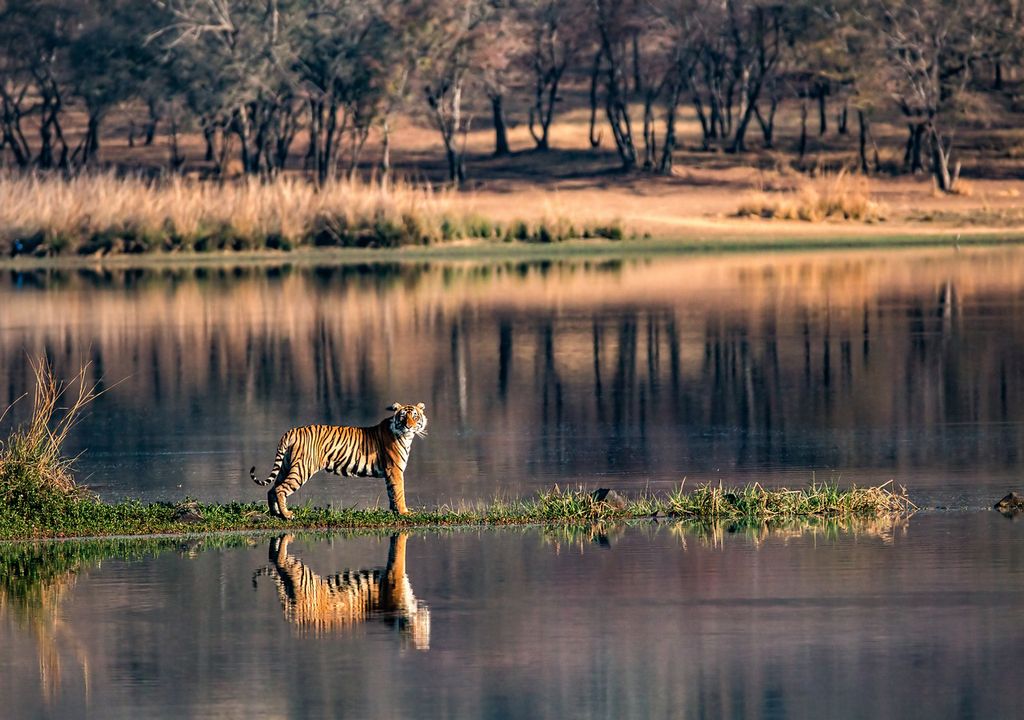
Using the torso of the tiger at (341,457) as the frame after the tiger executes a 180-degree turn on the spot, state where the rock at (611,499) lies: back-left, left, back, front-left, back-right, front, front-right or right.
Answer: back

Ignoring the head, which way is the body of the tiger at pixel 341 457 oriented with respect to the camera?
to the viewer's right

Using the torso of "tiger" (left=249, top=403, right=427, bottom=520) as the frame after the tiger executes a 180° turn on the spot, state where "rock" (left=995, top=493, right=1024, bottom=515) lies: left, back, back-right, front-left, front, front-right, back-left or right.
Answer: back
